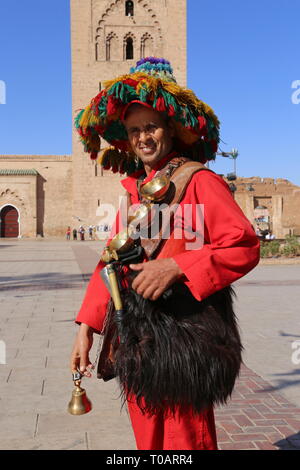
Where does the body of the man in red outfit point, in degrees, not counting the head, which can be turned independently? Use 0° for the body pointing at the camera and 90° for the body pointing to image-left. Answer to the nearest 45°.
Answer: approximately 45°
